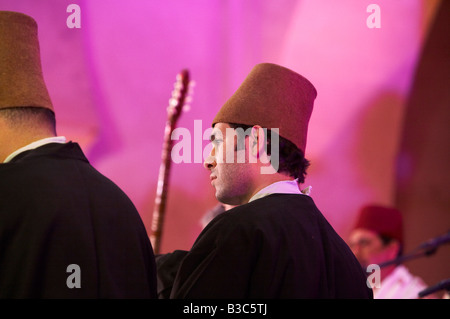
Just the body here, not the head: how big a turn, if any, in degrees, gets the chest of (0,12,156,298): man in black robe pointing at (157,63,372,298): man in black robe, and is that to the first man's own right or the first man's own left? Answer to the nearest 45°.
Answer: approximately 135° to the first man's own right

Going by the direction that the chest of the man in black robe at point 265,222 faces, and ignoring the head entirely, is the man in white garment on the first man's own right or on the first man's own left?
on the first man's own right

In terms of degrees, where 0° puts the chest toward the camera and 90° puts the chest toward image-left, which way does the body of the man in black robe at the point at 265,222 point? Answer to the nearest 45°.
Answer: approximately 135°

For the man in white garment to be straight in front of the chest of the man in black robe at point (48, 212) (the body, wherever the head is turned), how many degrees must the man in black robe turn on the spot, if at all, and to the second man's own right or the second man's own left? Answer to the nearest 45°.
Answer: approximately 90° to the second man's own right

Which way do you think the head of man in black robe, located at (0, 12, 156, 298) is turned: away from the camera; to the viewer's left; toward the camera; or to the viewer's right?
away from the camera

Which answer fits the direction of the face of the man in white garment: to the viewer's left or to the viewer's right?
to the viewer's left

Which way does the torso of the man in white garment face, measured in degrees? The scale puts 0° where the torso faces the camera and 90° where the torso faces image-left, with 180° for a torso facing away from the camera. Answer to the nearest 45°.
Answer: approximately 45°

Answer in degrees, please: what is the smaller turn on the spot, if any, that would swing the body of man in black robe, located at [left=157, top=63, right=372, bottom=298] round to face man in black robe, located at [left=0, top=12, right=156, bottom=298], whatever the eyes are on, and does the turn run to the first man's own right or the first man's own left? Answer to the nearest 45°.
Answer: approximately 45° to the first man's own left

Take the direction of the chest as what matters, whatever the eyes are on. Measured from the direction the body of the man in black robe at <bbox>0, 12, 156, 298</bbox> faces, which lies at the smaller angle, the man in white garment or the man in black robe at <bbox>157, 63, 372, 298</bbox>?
the man in white garment
